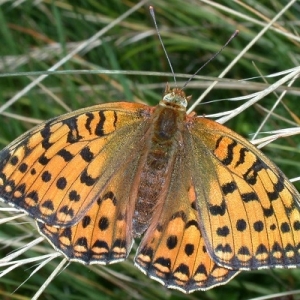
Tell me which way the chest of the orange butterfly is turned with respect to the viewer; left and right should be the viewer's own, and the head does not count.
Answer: facing away from the viewer
